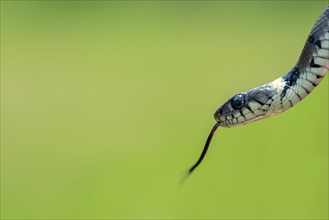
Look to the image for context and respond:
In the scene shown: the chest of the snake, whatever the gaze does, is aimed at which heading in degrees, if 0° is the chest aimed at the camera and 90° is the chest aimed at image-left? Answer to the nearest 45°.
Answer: approximately 90°
